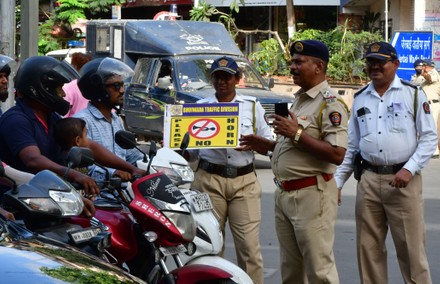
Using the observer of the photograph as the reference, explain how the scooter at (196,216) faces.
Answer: facing the viewer and to the right of the viewer

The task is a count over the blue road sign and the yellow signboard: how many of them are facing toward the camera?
2

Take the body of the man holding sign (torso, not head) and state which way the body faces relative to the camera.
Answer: toward the camera

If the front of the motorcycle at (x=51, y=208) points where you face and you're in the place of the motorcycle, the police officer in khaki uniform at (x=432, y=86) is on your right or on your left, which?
on your left

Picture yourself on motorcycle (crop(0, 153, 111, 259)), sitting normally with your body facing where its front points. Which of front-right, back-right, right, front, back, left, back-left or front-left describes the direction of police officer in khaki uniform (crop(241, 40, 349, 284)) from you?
left

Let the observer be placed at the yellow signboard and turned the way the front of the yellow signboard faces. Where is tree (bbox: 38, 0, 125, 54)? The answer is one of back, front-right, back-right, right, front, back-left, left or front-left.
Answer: back

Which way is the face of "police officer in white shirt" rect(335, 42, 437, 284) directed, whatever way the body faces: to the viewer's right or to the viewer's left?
to the viewer's left

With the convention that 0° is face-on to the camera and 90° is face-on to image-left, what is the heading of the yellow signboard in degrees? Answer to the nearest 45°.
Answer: approximately 0°

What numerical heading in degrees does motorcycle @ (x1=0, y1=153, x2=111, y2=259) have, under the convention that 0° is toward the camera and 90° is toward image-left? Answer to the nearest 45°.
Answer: approximately 315°

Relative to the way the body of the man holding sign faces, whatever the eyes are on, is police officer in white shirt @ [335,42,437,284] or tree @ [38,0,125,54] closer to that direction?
the police officer in white shirt

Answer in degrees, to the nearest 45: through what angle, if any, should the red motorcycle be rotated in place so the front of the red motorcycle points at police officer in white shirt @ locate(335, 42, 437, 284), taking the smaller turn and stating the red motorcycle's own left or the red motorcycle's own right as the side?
approximately 90° to the red motorcycle's own left

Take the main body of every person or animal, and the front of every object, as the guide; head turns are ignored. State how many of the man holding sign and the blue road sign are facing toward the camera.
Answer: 2
